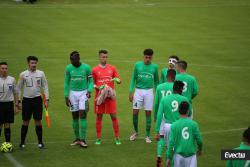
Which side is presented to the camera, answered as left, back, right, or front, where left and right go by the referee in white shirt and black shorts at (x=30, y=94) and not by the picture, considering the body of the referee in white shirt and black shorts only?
front

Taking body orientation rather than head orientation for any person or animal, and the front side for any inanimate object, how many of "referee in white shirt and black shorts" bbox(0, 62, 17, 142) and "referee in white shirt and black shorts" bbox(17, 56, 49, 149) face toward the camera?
2

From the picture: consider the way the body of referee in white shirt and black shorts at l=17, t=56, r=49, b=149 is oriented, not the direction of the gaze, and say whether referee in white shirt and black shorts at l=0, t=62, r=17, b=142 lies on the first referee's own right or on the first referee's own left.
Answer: on the first referee's own right

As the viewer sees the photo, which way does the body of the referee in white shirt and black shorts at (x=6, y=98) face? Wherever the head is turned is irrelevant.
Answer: toward the camera

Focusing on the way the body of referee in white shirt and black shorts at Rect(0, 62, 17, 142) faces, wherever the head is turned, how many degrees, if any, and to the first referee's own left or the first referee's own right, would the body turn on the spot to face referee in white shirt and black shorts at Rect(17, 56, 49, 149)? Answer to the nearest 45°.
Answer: approximately 90° to the first referee's own left
